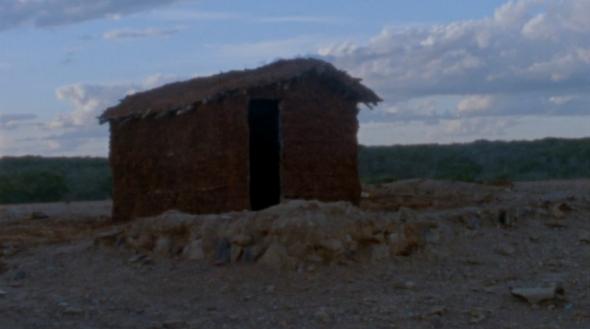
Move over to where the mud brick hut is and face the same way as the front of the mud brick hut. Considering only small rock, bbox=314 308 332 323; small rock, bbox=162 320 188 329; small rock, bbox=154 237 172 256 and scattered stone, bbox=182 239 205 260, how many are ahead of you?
4

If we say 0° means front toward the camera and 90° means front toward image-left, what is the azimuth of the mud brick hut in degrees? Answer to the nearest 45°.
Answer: approximately 0°

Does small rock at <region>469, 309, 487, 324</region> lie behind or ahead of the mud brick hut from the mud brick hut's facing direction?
ahead

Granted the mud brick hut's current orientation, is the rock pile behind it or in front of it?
in front

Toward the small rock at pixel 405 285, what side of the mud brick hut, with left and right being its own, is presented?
front

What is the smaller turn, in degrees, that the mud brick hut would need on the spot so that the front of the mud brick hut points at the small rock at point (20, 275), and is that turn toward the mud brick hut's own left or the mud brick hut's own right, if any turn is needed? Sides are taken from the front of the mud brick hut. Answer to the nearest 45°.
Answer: approximately 45° to the mud brick hut's own right

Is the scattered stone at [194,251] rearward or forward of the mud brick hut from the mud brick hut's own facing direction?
forward

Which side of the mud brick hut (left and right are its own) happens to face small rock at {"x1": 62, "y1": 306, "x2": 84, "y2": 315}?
front

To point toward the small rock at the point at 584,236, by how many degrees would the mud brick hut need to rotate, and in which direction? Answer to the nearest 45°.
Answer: approximately 45° to its left

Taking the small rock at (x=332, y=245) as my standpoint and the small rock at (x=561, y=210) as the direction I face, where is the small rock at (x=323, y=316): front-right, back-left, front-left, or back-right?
back-right

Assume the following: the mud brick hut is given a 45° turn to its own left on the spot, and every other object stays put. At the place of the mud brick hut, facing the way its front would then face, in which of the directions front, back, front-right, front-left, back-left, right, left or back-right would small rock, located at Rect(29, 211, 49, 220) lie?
back

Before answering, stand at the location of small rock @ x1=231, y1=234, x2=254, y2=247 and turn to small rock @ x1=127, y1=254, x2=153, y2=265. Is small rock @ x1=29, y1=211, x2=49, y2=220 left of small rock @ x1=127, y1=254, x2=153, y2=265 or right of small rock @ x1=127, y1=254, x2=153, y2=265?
right

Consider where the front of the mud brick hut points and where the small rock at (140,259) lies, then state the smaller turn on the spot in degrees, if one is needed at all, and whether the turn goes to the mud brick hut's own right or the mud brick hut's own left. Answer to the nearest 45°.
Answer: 0° — it already faces it
